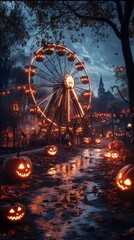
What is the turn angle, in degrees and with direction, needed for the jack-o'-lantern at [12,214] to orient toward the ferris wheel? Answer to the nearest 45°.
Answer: approximately 135° to its left

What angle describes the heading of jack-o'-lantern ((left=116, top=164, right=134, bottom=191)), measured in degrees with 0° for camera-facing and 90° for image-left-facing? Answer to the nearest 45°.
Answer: approximately 45°

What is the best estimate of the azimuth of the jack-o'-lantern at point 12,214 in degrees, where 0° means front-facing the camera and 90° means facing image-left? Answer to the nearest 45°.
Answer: approximately 315°

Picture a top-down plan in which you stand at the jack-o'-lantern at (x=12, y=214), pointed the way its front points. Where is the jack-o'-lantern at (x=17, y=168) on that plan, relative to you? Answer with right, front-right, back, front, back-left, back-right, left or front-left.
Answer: back-left

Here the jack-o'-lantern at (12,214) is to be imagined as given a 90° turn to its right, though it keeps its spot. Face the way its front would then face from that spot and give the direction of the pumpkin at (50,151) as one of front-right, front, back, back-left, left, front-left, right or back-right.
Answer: back-right

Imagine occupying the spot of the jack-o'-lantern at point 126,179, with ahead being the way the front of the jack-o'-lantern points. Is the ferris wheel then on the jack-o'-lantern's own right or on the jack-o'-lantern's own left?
on the jack-o'-lantern's own right

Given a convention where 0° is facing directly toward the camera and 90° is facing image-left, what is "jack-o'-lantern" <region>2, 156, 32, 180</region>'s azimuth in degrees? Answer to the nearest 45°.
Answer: approximately 315°
